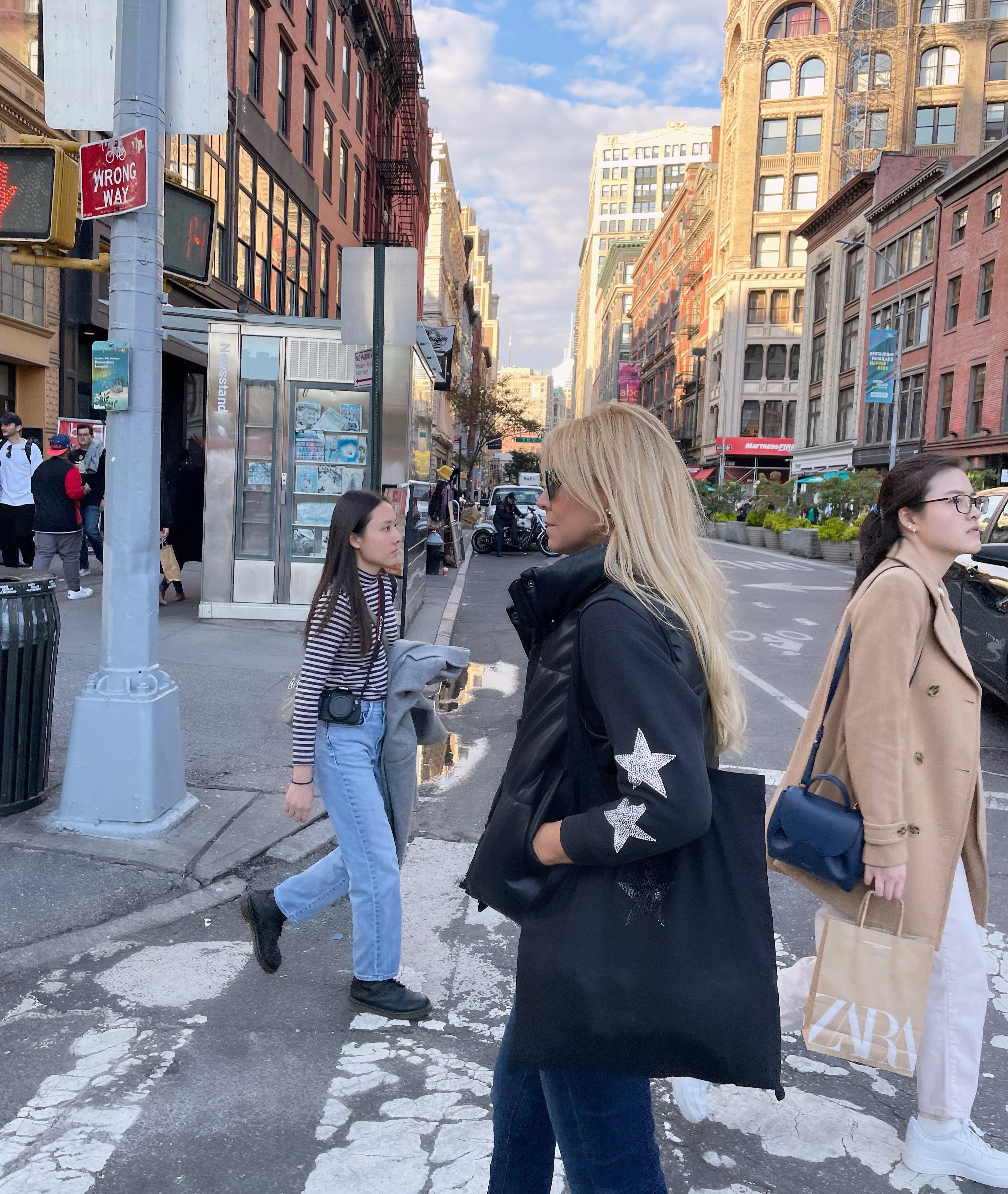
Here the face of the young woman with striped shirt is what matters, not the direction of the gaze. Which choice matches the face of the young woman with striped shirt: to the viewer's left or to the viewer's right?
to the viewer's right

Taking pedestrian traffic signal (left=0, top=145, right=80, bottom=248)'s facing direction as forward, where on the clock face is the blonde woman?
The blonde woman is roughly at 10 o'clock from the pedestrian traffic signal.

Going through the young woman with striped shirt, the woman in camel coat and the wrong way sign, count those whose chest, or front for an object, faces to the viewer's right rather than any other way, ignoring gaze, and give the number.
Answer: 2

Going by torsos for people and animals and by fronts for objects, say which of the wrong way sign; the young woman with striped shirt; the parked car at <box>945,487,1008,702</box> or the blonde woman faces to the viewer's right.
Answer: the young woman with striped shirt

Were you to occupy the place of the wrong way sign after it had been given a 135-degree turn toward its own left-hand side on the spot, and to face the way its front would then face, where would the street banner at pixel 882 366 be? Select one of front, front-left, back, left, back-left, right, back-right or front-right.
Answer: front-left

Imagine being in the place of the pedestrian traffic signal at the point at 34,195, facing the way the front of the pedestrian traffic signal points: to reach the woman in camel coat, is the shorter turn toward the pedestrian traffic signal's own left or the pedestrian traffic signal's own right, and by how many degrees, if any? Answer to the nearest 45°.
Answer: approximately 90° to the pedestrian traffic signal's own left

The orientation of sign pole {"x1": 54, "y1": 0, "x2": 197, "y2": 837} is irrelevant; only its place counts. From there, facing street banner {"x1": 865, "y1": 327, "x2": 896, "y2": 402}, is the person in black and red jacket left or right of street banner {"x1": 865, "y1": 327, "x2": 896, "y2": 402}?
left

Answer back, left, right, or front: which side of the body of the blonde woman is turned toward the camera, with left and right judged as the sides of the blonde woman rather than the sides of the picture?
left

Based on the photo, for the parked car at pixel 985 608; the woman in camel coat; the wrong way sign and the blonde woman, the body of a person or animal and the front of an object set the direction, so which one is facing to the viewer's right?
the woman in camel coat

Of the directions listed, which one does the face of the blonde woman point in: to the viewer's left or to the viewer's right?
to the viewer's left

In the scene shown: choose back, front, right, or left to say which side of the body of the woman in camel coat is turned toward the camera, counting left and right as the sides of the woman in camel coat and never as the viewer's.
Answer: right

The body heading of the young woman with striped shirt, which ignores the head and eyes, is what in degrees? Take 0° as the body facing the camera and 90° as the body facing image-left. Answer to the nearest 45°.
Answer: approximately 270°
